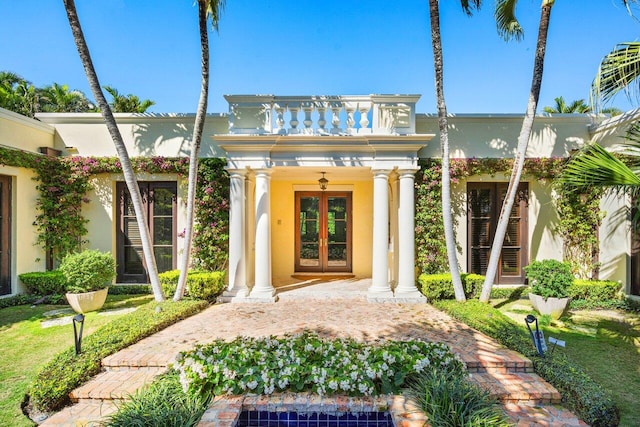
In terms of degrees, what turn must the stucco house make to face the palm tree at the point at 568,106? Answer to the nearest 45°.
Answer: approximately 135° to its left

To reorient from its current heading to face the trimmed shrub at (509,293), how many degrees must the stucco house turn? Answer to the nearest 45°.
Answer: approximately 90° to its left

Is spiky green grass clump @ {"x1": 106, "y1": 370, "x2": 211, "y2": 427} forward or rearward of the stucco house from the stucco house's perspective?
forward

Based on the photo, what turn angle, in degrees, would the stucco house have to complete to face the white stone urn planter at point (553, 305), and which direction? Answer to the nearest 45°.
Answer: approximately 90° to its left

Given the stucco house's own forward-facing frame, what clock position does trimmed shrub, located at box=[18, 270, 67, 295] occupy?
The trimmed shrub is roughly at 3 o'clock from the stucco house.

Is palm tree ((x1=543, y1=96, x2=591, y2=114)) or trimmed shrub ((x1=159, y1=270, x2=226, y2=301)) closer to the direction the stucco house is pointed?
the trimmed shrub

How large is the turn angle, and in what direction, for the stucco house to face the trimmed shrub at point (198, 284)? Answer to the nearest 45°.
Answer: approximately 90° to its right

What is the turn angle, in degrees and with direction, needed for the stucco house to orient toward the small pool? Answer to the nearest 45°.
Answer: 0° — it already faces it

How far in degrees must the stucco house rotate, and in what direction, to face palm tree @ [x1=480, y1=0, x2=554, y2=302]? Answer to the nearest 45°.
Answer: approximately 90° to its left

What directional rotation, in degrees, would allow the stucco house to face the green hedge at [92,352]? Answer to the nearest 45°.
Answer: approximately 45° to its right

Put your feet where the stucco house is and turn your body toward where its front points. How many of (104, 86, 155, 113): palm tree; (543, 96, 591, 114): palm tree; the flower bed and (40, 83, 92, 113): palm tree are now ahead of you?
1

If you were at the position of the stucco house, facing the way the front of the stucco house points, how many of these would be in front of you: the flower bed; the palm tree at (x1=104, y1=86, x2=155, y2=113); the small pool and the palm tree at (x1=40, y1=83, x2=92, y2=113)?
2

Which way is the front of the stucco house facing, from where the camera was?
facing the viewer
